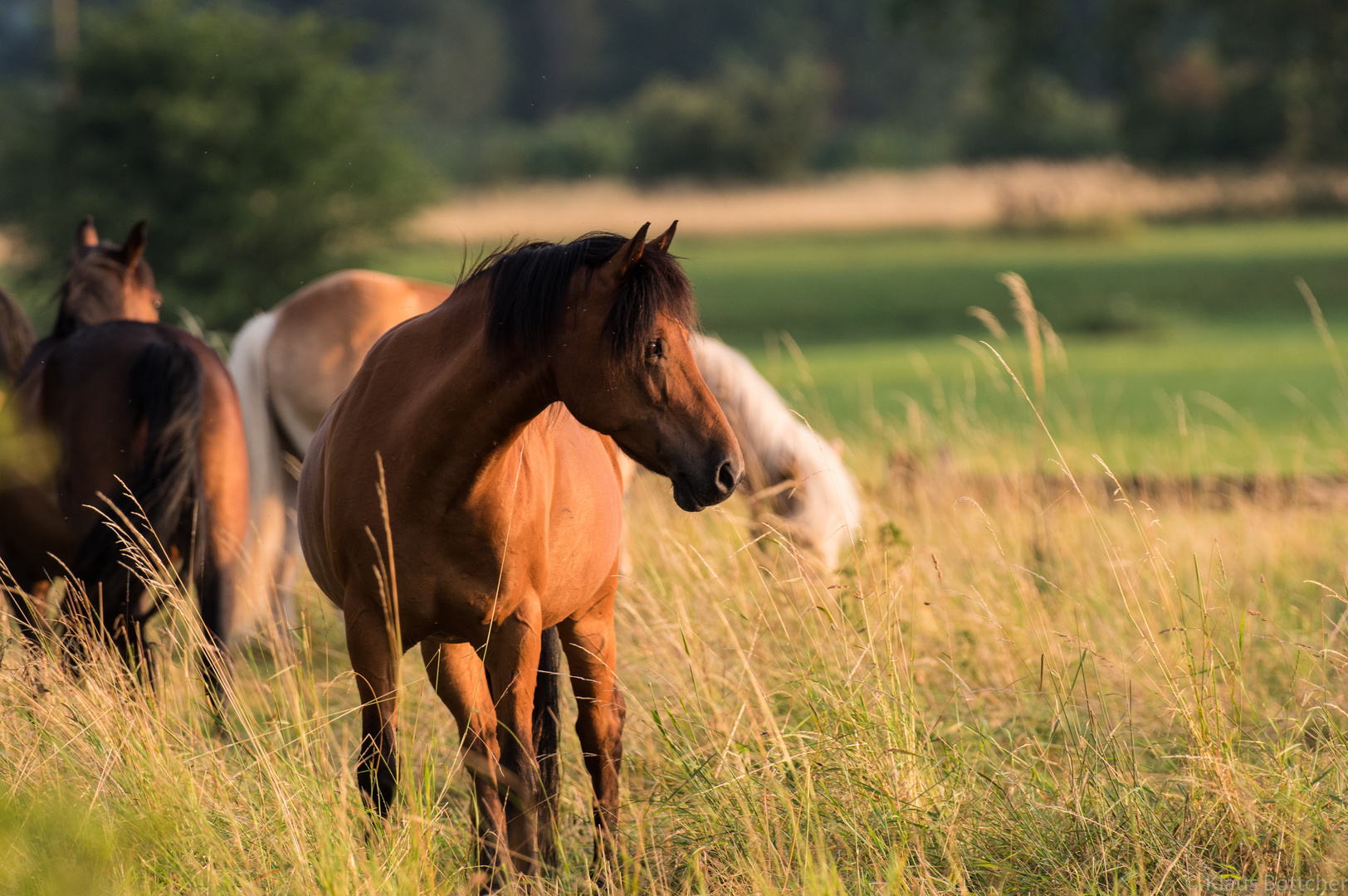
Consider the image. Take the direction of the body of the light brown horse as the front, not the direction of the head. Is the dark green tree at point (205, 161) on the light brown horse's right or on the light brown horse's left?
on the light brown horse's left

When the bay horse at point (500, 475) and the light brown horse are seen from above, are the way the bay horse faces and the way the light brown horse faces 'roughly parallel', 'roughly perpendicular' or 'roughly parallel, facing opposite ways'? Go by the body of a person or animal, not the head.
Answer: roughly perpendicular

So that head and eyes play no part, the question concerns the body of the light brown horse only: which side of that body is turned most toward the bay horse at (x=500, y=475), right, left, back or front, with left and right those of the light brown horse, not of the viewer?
right

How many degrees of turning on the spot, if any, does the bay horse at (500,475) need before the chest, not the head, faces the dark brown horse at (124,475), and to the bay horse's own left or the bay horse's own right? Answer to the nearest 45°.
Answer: approximately 135° to the bay horse's own right

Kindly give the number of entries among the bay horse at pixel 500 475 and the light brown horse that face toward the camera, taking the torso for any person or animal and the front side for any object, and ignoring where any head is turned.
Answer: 1

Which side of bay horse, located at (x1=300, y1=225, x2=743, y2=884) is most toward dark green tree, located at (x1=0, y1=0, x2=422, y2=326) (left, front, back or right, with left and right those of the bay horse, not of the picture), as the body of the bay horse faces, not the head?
back

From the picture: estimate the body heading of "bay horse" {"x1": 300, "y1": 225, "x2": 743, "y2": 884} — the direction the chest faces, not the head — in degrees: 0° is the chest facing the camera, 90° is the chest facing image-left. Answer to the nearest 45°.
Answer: approximately 0°

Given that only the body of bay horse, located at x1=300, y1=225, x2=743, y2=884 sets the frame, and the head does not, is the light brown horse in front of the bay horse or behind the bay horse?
behind

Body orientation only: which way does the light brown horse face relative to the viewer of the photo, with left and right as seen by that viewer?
facing to the right of the viewer
